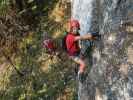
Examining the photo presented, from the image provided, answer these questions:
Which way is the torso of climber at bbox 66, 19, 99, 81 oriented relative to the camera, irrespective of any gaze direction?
to the viewer's right

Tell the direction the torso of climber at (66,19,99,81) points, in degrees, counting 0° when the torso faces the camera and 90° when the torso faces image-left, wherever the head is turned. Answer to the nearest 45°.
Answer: approximately 270°
